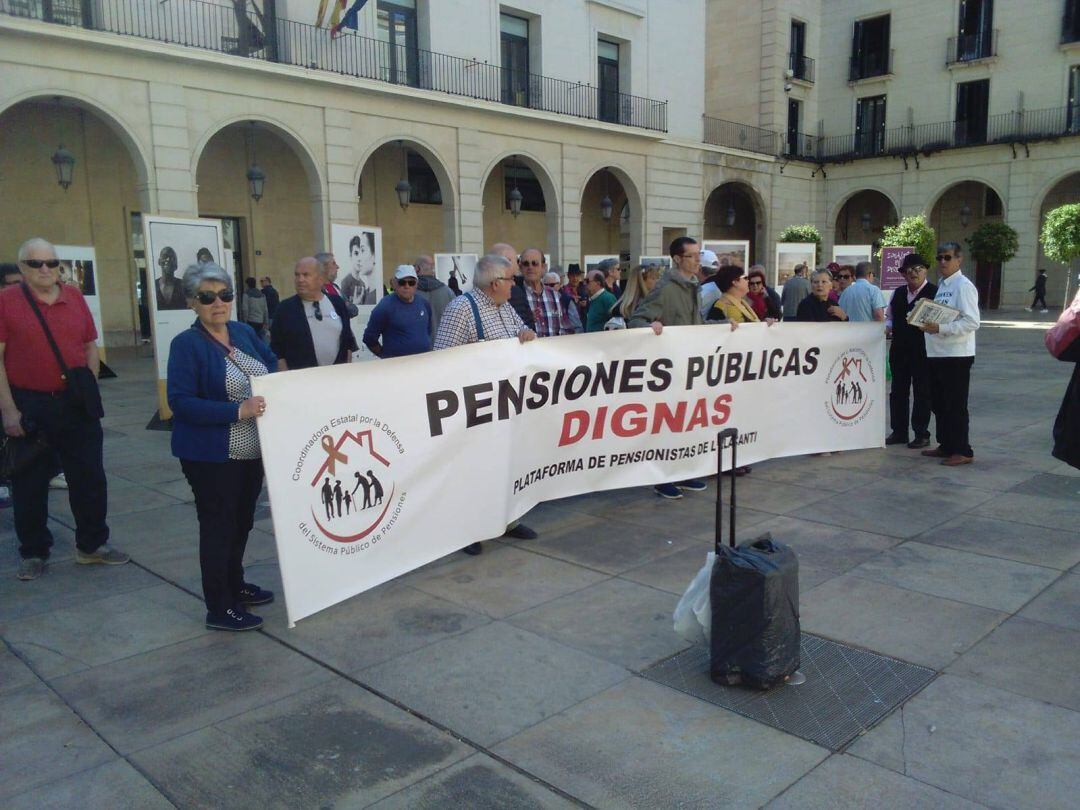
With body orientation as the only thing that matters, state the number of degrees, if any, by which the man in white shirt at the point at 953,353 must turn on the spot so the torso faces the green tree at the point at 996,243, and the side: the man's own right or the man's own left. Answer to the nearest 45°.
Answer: approximately 135° to the man's own right

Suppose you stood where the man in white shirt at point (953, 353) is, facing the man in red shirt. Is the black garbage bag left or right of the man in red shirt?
left

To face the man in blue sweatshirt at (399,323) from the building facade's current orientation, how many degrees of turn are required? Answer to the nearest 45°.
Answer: approximately 45° to its right

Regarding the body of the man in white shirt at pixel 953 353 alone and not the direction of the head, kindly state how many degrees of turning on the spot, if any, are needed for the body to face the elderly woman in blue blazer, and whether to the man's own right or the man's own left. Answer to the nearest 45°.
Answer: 0° — they already face them

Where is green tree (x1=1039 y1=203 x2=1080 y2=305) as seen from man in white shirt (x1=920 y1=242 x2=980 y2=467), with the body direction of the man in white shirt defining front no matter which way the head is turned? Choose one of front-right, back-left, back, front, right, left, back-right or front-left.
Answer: back-right

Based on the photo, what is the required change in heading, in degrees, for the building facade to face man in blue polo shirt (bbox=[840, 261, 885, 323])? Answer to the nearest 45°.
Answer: approximately 45° to its right

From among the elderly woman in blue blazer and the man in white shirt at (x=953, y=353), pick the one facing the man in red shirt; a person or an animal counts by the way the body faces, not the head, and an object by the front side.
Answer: the man in white shirt

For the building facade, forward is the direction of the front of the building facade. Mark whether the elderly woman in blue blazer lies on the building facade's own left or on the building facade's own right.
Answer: on the building facade's own right
